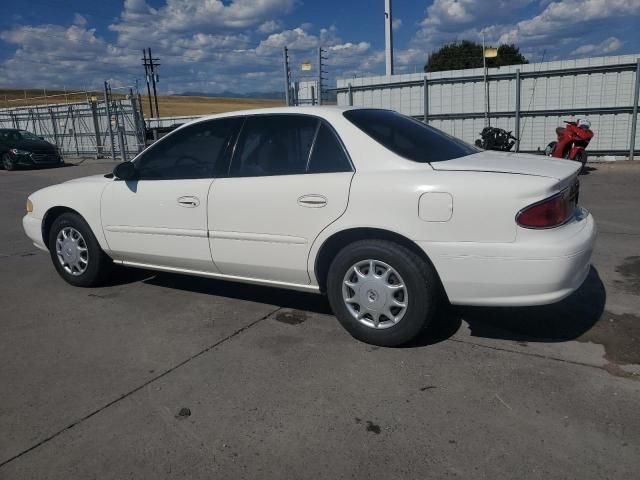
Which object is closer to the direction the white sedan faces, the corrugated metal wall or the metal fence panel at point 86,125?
the metal fence panel

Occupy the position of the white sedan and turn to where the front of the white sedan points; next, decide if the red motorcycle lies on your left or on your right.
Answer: on your right

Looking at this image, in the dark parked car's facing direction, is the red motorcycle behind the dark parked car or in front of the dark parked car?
in front

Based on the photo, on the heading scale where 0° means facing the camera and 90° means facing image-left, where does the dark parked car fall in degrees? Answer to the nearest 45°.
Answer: approximately 315°

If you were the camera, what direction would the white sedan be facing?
facing away from the viewer and to the left of the viewer

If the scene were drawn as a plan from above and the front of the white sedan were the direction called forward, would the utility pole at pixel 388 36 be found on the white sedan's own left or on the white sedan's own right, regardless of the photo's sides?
on the white sedan's own right

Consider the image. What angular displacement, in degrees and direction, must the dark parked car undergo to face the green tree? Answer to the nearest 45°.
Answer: approximately 45° to its left

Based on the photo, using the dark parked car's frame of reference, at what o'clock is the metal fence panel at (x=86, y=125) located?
The metal fence panel is roughly at 9 o'clock from the dark parked car.

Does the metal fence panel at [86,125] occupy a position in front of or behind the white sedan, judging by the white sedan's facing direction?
in front
